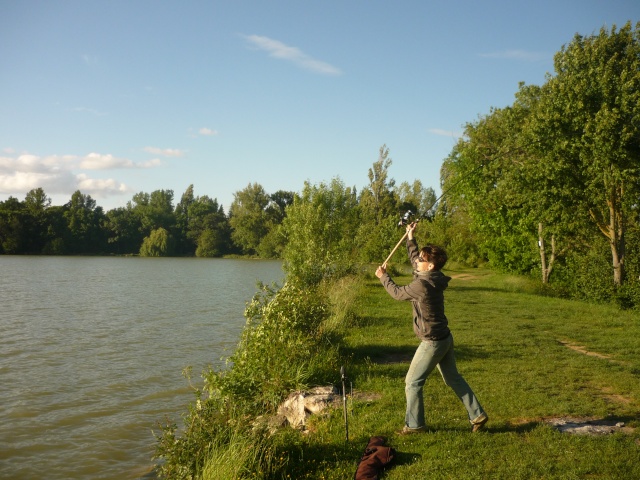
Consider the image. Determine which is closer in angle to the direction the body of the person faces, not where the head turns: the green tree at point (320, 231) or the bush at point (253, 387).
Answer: the bush

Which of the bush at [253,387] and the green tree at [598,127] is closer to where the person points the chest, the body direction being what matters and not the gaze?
the bush

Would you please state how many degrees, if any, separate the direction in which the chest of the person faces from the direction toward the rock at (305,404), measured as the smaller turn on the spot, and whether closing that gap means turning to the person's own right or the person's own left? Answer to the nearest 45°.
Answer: approximately 45° to the person's own right

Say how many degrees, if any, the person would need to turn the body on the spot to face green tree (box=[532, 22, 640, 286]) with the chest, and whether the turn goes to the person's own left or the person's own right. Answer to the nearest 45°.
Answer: approximately 90° to the person's own right

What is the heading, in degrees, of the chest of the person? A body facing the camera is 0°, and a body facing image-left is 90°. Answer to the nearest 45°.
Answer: approximately 90°

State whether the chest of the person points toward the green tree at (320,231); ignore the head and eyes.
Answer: no
